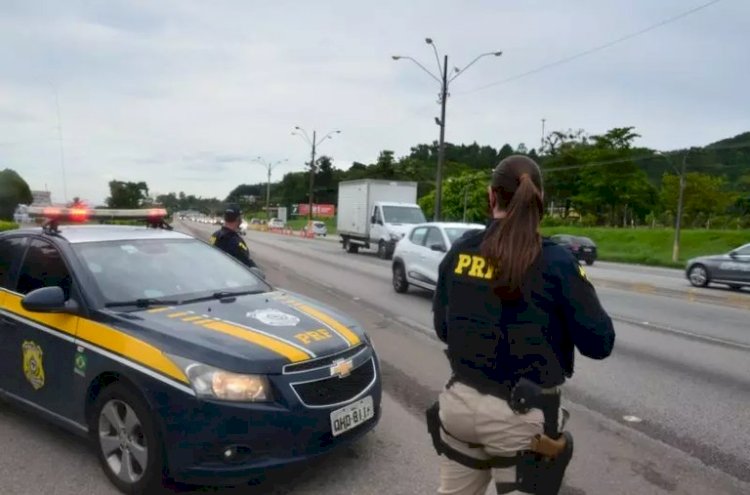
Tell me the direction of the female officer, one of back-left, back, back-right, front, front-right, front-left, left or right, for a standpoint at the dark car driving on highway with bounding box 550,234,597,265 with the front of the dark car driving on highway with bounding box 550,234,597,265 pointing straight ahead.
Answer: back-left

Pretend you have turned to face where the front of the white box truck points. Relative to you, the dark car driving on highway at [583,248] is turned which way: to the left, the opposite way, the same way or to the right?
the opposite way

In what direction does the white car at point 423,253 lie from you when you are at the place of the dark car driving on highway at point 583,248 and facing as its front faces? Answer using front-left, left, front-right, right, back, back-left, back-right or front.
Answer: back-left

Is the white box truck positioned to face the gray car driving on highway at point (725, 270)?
yes

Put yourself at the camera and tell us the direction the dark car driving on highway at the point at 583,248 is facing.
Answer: facing away from the viewer and to the left of the viewer

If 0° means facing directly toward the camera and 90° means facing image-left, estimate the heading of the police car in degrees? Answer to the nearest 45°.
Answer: approximately 315°

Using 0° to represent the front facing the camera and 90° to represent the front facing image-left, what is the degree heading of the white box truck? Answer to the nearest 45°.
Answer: approximately 315°

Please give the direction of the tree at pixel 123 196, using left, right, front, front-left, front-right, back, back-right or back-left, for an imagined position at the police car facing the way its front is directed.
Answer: back-left

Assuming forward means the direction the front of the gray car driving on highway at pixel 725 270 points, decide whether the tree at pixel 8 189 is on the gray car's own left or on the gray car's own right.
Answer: on the gray car's own left

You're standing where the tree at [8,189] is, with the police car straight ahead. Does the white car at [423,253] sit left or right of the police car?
left
